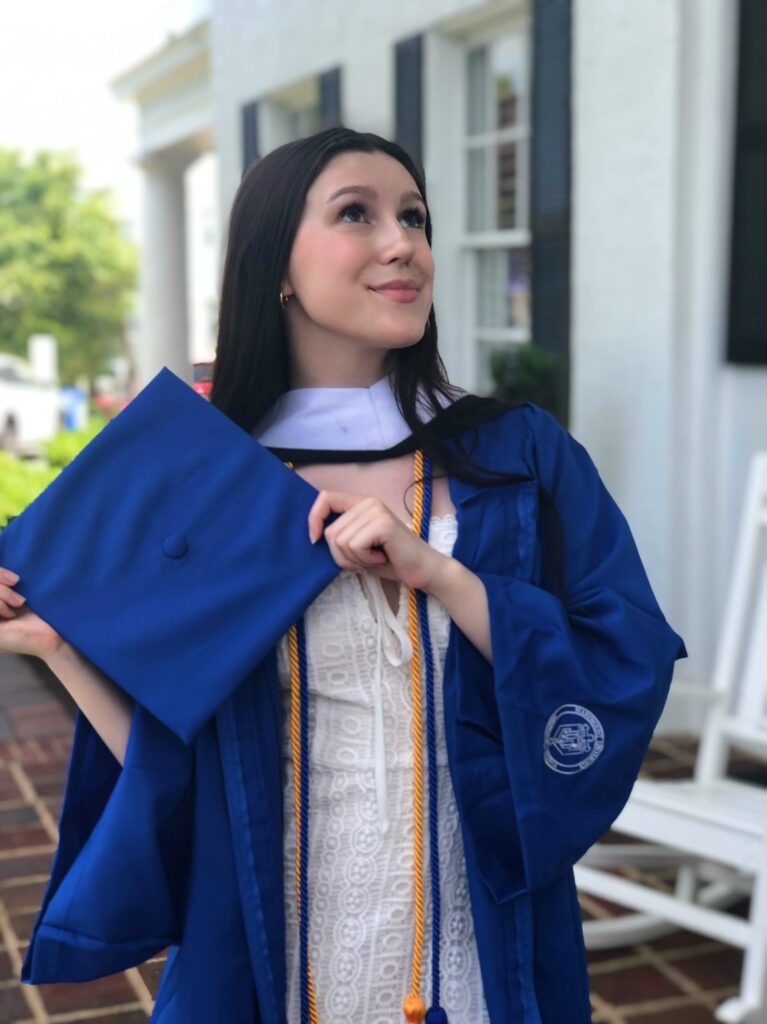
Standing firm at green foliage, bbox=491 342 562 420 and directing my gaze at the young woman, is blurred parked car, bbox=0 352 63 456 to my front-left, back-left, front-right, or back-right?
back-right

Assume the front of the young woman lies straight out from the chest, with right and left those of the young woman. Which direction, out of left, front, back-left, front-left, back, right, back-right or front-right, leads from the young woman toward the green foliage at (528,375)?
back

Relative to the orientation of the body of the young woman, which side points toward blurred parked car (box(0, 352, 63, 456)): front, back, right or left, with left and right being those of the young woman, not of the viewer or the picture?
back

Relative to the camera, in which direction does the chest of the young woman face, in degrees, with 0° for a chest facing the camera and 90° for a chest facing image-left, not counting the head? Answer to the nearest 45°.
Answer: approximately 0°

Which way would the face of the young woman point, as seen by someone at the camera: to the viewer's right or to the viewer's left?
to the viewer's right

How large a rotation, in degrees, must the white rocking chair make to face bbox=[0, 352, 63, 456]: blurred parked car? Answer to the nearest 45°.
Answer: approximately 90° to its right
